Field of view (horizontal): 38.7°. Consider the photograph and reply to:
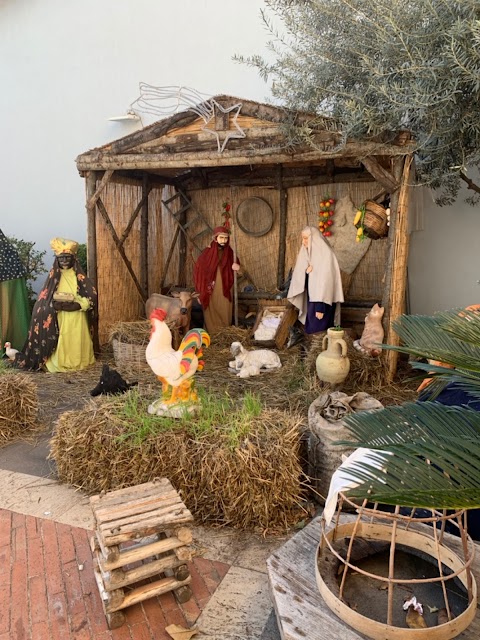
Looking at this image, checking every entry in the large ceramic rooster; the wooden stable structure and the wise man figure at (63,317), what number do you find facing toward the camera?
2

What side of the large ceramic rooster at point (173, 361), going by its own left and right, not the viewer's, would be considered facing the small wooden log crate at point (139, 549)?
left

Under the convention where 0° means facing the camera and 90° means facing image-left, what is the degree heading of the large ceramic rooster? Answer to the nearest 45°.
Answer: approximately 90°

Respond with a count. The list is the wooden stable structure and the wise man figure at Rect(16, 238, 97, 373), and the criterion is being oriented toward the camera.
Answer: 2

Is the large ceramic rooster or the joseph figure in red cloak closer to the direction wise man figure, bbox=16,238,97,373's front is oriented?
the large ceramic rooster

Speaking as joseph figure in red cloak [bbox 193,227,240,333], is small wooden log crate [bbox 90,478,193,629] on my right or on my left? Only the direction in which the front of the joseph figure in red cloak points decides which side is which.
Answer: on my right

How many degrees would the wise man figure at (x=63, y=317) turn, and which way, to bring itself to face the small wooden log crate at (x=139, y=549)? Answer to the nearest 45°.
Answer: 0° — it already faces it

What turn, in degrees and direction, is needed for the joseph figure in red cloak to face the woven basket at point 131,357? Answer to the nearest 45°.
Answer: approximately 90° to its right

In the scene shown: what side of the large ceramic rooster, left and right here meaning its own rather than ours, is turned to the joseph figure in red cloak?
right

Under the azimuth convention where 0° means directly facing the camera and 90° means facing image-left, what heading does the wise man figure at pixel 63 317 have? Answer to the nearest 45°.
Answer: approximately 0°

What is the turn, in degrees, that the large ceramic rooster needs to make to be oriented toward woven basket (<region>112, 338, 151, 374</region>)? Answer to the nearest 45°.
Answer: approximately 90° to its right
